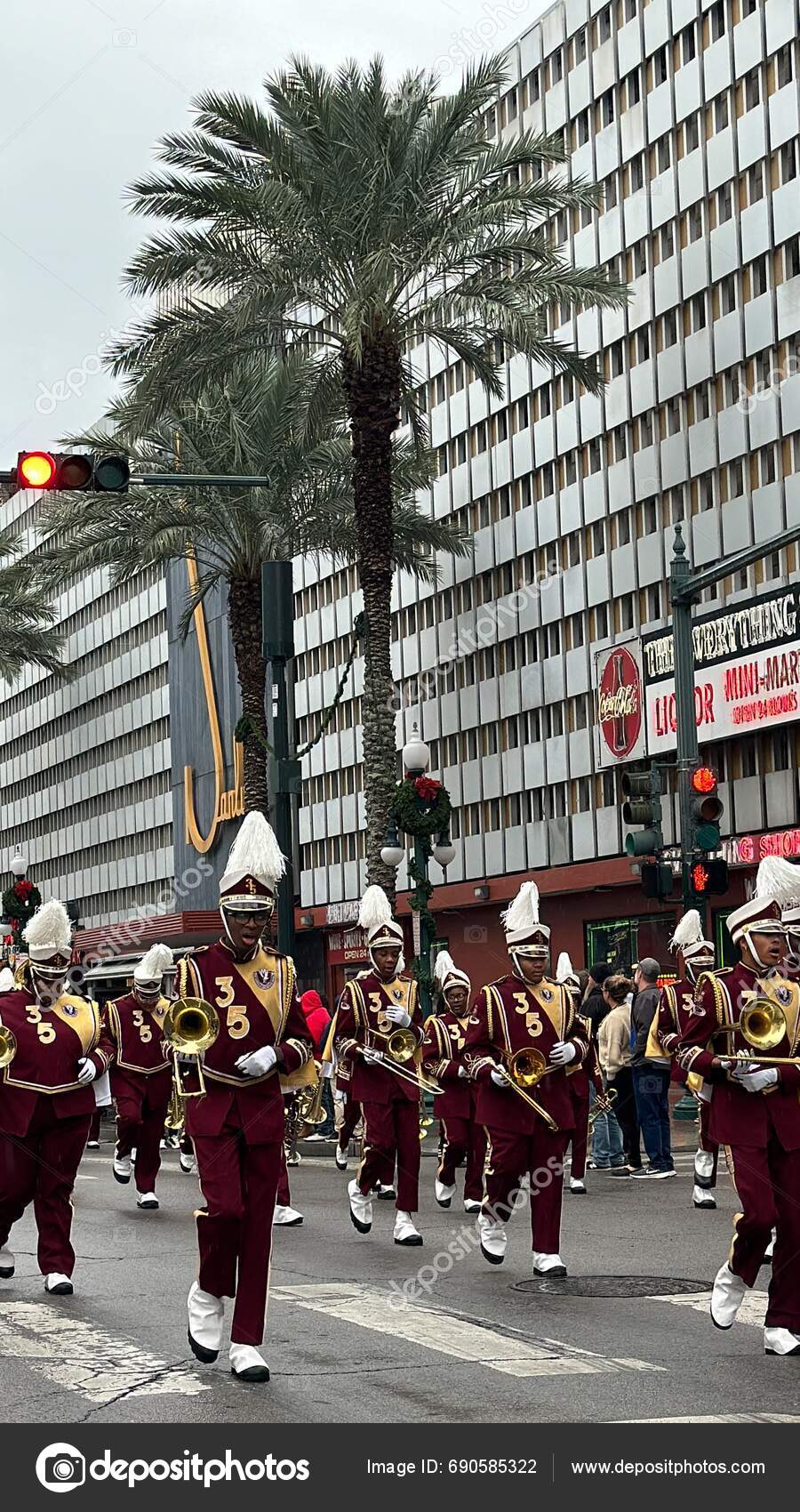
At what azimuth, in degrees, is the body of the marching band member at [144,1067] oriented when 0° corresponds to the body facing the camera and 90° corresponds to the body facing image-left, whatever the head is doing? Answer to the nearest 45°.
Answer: approximately 0°

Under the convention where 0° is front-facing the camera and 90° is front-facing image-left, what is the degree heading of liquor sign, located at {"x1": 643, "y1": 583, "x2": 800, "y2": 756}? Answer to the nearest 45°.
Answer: approximately 45°

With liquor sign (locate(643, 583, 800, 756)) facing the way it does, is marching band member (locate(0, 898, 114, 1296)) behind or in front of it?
in front

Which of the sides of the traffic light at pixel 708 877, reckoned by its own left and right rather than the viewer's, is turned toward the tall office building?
back

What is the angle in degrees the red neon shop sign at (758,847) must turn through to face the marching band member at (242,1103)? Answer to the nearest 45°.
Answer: approximately 45° to its left

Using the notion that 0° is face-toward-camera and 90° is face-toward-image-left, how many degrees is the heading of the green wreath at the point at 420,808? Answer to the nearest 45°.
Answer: approximately 0°

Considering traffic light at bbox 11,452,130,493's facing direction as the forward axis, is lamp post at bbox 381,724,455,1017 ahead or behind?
behind

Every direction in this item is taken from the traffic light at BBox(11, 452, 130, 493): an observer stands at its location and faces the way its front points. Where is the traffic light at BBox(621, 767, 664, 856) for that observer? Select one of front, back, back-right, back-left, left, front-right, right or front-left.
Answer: back-left
